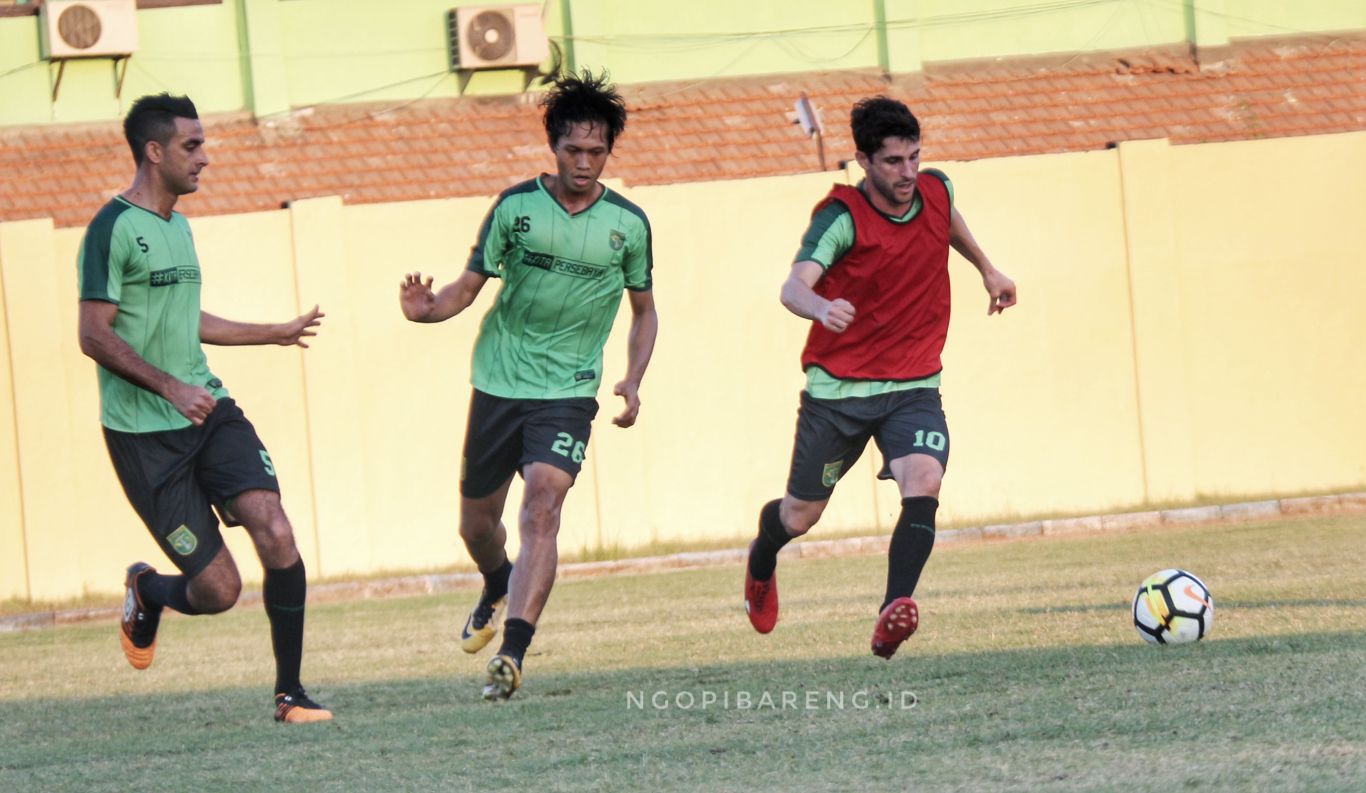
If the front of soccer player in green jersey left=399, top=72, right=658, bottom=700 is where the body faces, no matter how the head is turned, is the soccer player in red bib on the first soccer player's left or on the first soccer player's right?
on the first soccer player's left

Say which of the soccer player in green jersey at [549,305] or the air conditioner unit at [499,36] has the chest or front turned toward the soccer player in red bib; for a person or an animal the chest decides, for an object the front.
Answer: the air conditioner unit

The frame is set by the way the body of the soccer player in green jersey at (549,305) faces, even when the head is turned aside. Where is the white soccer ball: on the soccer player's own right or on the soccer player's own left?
on the soccer player's own left

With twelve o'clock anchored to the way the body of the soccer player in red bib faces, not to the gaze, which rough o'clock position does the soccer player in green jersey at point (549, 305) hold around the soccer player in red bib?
The soccer player in green jersey is roughly at 4 o'clock from the soccer player in red bib.

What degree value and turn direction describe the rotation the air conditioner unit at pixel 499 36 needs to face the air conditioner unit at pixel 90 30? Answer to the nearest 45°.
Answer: approximately 90° to its right

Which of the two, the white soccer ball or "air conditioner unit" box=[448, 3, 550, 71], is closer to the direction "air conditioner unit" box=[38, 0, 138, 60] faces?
the white soccer ball

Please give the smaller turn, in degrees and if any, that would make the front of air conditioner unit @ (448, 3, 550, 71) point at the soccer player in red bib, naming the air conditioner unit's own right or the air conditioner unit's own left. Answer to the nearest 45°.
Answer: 0° — it already faces them

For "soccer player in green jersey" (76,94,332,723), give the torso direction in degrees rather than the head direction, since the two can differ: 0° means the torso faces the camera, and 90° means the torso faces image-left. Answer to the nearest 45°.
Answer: approximately 315°

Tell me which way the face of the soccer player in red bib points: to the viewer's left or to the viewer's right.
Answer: to the viewer's right

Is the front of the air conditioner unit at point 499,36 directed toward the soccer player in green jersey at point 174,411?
yes

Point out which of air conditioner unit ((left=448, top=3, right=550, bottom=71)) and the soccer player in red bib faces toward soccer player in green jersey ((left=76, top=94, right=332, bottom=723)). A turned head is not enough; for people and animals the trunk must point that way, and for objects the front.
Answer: the air conditioner unit

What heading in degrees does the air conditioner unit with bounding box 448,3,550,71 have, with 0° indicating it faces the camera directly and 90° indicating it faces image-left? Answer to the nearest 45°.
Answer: approximately 0°
